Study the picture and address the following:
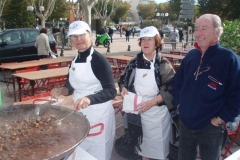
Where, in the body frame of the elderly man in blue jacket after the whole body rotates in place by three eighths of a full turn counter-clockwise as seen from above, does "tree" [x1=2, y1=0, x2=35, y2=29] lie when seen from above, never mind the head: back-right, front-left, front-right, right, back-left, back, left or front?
back-left

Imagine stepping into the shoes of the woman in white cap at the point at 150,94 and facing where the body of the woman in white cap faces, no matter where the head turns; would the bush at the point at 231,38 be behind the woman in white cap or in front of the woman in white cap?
behind

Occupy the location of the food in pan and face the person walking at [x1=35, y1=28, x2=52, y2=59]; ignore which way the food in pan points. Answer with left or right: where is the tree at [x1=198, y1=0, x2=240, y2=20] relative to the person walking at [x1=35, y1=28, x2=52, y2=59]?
right

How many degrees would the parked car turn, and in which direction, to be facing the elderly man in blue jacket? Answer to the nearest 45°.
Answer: approximately 90° to its left

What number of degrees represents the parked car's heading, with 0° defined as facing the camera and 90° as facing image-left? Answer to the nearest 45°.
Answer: approximately 90°

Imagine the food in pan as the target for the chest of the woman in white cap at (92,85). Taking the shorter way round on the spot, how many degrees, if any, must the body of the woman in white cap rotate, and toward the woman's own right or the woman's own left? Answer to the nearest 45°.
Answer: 0° — they already face it

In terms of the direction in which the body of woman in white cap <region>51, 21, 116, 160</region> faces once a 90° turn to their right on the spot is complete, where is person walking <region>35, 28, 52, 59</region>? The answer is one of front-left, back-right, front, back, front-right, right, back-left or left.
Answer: front-right

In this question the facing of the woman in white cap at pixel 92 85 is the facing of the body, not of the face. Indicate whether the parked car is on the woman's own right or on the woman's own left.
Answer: on the woman's own right

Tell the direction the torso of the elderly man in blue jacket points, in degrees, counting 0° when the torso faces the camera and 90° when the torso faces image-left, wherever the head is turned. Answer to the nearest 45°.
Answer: approximately 45°

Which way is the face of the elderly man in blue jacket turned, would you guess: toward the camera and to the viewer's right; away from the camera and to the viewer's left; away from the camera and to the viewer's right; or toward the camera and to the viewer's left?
toward the camera and to the viewer's left

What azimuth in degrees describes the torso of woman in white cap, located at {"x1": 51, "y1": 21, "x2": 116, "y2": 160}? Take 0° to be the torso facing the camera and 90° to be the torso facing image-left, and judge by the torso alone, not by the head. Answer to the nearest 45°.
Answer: approximately 45°
